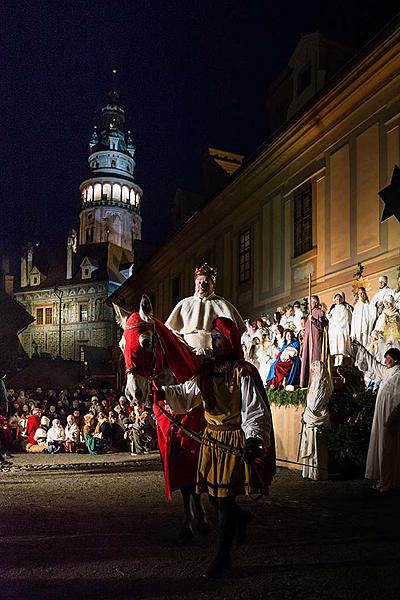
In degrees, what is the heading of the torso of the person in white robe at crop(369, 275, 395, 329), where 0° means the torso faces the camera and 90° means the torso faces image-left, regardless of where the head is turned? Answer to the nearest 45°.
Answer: approximately 45°

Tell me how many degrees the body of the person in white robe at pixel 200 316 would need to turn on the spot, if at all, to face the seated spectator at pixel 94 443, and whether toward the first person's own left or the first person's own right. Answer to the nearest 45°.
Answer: approximately 180°

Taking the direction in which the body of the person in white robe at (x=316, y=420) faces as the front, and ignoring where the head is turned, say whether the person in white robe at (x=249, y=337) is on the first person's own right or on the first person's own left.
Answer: on the first person's own right

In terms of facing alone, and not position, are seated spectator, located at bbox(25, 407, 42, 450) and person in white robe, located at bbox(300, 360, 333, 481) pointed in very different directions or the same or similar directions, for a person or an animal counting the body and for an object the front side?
very different directions

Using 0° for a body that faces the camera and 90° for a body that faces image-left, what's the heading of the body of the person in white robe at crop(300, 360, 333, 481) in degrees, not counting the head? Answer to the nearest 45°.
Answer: approximately 90°

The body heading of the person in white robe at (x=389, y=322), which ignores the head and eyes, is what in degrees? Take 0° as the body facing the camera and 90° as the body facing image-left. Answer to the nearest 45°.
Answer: approximately 45°
